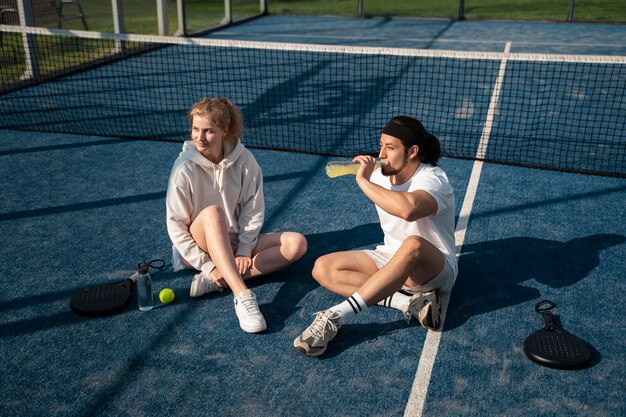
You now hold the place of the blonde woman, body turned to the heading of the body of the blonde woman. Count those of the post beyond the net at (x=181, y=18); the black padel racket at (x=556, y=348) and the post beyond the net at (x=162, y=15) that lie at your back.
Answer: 2

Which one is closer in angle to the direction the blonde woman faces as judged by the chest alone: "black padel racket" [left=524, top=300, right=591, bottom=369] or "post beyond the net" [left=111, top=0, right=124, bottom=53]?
the black padel racket

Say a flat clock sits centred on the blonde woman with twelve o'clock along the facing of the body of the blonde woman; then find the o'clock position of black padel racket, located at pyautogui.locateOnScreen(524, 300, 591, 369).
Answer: The black padel racket is roughly at 10 o'clock from the blonde woman.

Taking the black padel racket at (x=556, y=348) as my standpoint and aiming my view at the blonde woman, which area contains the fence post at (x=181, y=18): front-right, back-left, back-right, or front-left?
front-right

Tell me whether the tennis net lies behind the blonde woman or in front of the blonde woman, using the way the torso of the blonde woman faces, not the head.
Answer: behind

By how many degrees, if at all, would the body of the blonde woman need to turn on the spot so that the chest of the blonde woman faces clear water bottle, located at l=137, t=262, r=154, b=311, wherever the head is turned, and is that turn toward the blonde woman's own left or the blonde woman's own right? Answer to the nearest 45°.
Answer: approximately 45° to the blonde woman's own right

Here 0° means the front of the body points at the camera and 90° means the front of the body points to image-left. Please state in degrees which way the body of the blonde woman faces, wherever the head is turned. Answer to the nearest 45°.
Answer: approximately 0°

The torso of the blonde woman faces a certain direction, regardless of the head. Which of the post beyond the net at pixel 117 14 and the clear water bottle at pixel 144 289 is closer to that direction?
the clear water bottle

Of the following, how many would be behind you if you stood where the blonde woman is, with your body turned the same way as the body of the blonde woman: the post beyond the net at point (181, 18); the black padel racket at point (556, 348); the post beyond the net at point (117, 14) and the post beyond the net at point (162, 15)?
3

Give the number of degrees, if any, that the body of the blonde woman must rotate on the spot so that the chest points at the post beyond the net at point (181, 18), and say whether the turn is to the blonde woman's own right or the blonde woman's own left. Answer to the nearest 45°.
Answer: approximately 180°

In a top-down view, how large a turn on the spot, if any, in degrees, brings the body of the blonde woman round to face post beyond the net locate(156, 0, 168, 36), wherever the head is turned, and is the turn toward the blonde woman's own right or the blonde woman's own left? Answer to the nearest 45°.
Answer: approximately 180°

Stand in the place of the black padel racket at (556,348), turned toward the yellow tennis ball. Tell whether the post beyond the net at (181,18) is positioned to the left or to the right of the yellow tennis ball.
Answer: right

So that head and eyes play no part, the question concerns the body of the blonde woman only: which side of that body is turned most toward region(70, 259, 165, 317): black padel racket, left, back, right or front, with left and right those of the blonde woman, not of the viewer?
right
